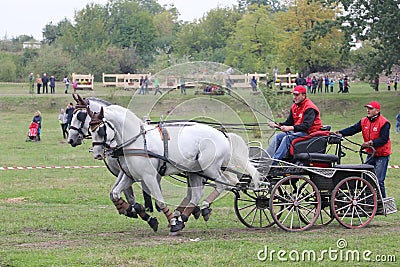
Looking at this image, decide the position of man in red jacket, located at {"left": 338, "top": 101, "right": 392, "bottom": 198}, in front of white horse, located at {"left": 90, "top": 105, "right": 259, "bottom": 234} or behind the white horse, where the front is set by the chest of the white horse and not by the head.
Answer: behind

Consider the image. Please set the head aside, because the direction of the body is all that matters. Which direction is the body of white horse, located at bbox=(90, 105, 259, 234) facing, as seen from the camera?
to the viewer's left

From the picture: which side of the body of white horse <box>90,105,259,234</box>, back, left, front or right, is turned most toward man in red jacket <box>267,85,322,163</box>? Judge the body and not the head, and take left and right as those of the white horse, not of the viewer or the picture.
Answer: back

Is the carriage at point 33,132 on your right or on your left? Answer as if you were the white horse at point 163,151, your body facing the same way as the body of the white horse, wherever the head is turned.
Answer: on your right
